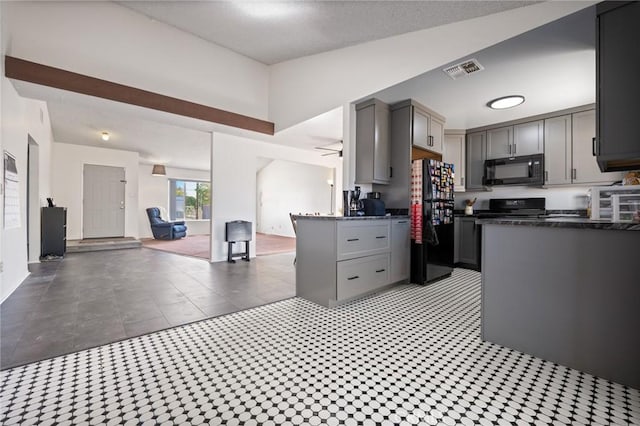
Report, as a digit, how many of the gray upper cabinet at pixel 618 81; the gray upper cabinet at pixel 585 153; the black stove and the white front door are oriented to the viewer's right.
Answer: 0

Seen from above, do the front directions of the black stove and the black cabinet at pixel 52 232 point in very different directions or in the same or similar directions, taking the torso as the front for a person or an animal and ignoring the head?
very different directions

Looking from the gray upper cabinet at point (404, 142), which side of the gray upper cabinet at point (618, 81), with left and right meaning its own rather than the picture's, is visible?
front

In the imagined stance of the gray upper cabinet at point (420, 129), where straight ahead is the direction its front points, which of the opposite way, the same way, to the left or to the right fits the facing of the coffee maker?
the same way

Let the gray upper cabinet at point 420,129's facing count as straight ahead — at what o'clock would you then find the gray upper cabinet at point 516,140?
the gray upper cabinet at point 516,140 is roughly at 9 o'clock from the gray upper cabinet at point 420,129.

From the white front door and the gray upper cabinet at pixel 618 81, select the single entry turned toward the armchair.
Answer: the gray upper cabinet

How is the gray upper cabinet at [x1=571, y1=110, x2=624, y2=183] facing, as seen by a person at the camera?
facing the viewer

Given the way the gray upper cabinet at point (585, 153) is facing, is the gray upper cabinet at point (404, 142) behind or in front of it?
in front

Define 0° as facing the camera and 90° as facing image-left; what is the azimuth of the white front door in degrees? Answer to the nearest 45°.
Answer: approximately 0°

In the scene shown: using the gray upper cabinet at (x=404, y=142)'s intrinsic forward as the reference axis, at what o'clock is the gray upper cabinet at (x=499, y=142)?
the gray upper cabinet at (x=499, y=142) is roughly at 9 o'clock from the gray upper cabinet at (x=404, y=142).

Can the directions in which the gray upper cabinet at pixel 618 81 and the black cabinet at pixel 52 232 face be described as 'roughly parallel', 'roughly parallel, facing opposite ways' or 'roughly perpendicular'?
roughly perpendicular

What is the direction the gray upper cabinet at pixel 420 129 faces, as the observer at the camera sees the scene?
facing the viewer and to the right of the viewer
